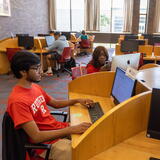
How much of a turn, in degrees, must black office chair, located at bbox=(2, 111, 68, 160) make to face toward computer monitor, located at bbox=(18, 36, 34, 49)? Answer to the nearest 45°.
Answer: approximately 90° to its left

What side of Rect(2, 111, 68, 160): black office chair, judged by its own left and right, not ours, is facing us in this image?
right

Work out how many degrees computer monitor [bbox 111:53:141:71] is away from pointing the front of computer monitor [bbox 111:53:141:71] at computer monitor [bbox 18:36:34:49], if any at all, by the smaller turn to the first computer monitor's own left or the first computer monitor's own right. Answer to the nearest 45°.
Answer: approximately 45° to the first computer monitor's own left

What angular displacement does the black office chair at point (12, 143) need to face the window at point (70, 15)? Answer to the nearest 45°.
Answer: approximately 90° to its left

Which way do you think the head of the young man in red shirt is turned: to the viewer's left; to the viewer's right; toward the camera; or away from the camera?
to the viewer's right

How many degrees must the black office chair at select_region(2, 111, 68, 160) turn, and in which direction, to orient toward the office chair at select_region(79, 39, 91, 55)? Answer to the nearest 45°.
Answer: approximately 90° to its left

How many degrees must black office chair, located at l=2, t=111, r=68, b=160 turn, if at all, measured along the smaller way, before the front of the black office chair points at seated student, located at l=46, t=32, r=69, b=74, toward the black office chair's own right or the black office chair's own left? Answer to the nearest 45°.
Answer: approximately 90° to the black office chair's own left

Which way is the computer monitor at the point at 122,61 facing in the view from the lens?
facing away from the viewer
